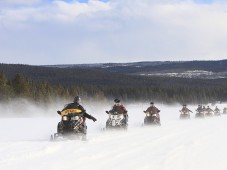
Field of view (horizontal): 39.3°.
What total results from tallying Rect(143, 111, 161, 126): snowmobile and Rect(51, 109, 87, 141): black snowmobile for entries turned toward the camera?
2

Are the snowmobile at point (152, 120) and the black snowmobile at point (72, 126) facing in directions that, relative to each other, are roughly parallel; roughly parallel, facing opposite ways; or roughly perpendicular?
roughly parallel

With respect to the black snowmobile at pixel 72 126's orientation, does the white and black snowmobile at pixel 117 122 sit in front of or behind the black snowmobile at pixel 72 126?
behind

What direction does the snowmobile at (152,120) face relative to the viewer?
toward the camera

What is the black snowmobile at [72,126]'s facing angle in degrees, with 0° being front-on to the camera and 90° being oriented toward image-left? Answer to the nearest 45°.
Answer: approximately 0°

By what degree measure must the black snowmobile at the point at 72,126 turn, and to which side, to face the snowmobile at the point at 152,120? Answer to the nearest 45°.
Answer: approximately 135° to its left

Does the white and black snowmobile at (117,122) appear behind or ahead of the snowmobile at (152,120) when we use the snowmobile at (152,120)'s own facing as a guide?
ahead
